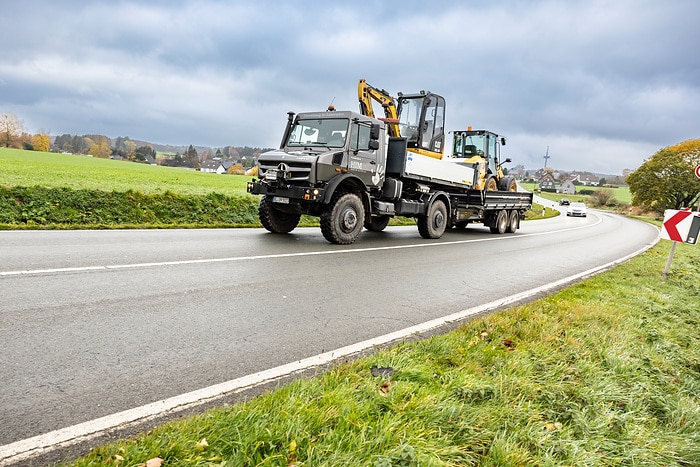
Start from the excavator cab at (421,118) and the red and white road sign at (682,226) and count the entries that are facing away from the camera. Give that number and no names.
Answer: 0

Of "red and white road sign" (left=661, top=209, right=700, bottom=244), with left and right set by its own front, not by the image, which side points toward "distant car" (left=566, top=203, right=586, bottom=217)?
back

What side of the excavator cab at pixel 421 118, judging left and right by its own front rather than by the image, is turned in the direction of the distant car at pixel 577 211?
back

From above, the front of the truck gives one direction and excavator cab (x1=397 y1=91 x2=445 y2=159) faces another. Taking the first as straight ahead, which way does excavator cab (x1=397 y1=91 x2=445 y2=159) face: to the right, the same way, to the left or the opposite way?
the same way

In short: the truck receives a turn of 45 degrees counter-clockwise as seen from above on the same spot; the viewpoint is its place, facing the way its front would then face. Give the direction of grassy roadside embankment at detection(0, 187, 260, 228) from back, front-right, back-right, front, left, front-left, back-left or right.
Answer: right

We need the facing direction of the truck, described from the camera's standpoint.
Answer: facing the viewer and to the left of the viewer

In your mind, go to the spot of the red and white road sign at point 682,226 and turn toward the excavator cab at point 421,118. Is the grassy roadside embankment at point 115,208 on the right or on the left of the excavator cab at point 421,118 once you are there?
left

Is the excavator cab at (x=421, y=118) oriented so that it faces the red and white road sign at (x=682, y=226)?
no

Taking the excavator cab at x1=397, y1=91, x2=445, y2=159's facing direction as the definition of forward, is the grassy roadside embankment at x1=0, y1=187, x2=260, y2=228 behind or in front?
in front

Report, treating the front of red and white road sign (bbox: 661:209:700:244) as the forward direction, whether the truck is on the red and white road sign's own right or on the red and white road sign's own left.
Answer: on the red and white road sign's own right

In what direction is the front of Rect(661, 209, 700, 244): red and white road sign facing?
toward the camera

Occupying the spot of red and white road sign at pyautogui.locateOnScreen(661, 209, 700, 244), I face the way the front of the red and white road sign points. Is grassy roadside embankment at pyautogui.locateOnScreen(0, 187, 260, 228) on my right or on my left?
on my right

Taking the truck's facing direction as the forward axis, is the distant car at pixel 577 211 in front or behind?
behind
